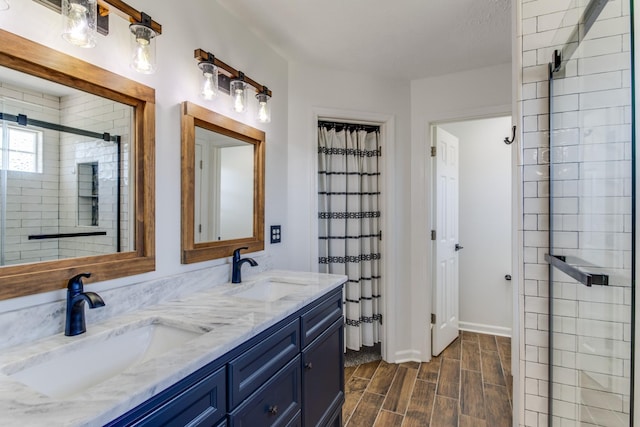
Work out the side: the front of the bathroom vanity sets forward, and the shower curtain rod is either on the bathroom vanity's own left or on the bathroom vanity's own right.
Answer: on the bathroom vanity's own left

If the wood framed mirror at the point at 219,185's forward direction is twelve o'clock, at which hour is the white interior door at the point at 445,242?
The white interior door is roughly at 10 o'clock from the wood framed mirror.

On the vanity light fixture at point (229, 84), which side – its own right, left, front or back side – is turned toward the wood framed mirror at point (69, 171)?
right

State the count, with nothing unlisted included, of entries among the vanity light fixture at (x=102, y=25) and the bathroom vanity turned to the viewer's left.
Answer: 0

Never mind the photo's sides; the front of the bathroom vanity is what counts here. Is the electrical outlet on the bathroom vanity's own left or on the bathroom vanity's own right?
on the bathroom vanity's own left

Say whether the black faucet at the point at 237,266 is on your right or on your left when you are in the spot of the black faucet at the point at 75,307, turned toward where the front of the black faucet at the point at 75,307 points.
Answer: on your left

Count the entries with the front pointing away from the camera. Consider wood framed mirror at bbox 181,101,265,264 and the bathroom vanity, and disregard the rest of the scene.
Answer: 0

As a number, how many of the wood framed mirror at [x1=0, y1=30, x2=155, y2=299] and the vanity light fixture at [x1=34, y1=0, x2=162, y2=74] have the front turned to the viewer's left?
0

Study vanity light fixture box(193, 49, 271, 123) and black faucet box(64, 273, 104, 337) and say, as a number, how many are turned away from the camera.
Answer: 0

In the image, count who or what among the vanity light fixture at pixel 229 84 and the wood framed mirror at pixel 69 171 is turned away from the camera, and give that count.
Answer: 0

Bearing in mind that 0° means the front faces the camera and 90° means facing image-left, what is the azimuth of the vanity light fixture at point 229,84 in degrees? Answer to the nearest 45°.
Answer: approximately 315°

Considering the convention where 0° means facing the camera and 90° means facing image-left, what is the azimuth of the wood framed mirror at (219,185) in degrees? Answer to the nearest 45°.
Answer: approximately 315°

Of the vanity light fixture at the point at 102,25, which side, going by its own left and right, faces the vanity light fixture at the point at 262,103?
left

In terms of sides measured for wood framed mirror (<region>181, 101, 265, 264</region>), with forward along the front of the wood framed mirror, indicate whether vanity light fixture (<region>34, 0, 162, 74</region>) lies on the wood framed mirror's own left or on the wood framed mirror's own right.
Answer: on the wood framed mirror's own right
